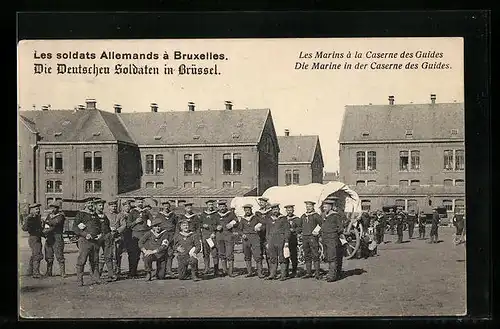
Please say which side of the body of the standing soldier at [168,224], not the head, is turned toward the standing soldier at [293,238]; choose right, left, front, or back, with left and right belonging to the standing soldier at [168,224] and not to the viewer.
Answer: left

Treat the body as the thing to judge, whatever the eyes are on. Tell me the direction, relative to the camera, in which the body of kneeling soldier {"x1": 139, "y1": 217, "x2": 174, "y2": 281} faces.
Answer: toward the camera

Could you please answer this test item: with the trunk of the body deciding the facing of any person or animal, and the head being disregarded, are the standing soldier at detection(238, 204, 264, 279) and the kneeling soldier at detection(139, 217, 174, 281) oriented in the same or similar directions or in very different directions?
same or similar directions

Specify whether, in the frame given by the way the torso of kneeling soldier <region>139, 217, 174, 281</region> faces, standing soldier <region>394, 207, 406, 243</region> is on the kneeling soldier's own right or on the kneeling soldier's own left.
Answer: on the kneeling soldier's own left

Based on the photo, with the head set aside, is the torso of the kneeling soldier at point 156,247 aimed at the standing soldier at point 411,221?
no

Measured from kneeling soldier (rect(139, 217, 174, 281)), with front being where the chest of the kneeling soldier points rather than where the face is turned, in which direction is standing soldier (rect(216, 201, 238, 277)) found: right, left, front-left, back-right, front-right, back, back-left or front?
left

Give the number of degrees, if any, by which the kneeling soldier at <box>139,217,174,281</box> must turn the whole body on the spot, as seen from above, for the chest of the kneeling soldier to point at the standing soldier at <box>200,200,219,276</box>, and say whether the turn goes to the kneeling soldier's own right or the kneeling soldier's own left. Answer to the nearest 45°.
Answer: approximately 90° to the kneeling soldier's own left

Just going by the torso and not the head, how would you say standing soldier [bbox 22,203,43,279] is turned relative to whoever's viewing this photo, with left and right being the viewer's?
facing the viewer and to the right of the viewer

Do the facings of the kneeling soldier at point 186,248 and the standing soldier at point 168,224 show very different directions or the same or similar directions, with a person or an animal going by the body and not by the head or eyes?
same or similar directions

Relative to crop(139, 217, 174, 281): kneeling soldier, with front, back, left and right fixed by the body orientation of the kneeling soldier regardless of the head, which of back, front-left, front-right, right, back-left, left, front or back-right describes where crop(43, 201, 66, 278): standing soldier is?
right

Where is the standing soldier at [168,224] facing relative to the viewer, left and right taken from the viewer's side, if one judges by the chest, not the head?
facing the viewer

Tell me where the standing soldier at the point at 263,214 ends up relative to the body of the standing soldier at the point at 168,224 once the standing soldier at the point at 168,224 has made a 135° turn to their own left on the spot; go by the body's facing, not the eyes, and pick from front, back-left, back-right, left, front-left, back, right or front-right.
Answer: front-right

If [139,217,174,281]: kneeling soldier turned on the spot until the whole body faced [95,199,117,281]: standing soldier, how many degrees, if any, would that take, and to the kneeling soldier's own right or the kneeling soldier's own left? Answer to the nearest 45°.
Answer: approximately 90° to the kneeling soldier's own right

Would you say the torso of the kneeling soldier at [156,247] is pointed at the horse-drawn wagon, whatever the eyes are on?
no

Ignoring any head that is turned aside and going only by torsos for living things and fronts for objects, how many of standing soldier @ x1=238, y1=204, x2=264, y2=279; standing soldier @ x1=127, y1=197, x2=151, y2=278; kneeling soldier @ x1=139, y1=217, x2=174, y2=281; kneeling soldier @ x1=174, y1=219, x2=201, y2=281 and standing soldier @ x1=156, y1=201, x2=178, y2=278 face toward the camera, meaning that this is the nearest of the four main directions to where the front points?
5

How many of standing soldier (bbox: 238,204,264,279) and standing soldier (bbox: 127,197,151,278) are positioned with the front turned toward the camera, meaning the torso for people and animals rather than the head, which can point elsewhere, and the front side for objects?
2

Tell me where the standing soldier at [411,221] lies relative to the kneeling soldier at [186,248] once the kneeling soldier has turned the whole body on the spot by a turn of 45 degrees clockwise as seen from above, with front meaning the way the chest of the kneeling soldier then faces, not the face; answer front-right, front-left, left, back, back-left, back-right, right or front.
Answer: back-left

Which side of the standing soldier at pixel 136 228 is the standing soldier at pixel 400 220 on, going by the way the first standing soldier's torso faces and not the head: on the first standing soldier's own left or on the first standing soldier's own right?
on the first standing soldier's own left

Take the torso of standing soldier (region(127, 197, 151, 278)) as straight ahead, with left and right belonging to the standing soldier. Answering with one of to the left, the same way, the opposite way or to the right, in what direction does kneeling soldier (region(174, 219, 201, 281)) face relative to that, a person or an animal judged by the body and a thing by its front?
the same way
